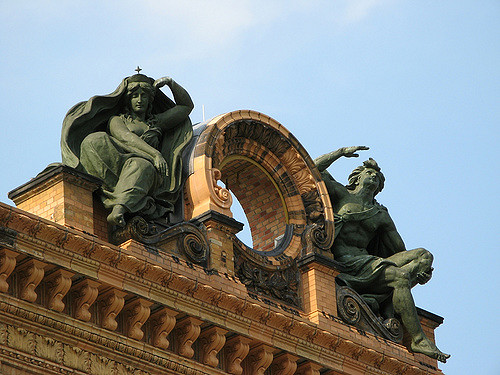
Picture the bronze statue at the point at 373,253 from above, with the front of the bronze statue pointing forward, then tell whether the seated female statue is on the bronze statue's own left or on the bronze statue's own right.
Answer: on the bronze statue's own right

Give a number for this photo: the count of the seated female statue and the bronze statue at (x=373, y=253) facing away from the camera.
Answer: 0

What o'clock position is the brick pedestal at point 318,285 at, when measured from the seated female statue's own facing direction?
The brick pedestal is roughly at 8 o'clock from the seated female statue.

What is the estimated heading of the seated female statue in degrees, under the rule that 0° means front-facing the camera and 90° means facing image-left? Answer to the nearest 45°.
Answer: approximately 0°

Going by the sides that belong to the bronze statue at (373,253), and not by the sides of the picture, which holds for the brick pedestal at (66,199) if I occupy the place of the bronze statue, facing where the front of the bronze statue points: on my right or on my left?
on my right

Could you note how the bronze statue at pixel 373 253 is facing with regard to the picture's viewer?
facing the viewer and to the right of the viewer
